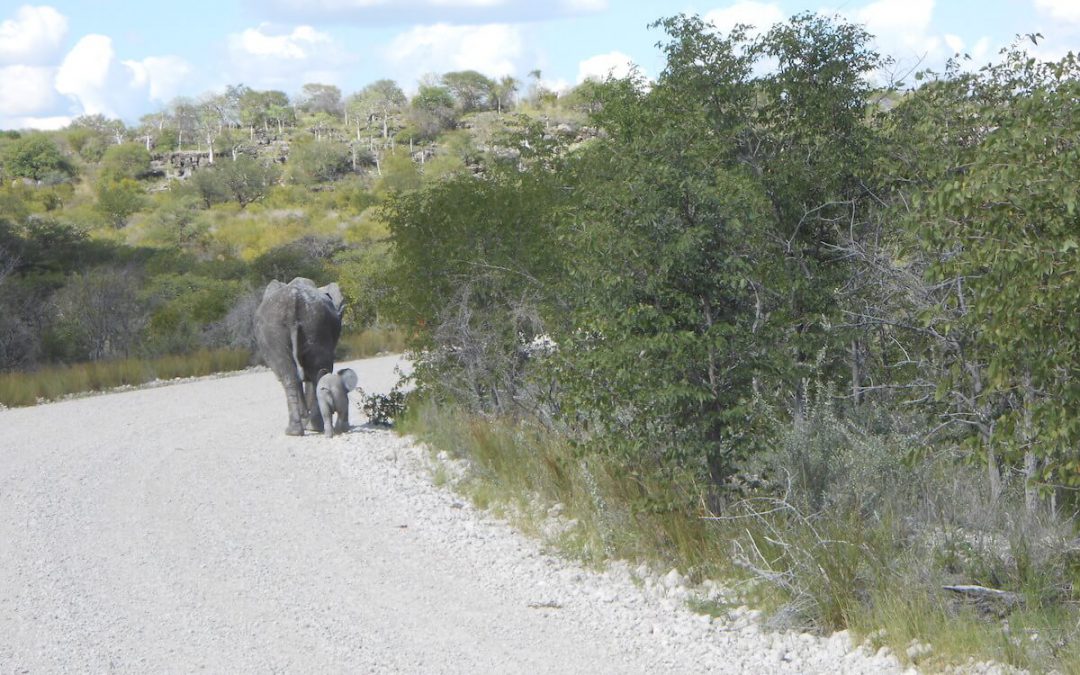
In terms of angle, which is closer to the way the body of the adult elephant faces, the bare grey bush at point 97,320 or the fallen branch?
the bare grey bush

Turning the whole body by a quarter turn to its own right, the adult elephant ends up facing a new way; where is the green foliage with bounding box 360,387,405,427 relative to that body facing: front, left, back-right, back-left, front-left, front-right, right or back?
front-left

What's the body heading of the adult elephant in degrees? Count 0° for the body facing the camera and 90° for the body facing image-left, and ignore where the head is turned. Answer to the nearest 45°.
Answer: approximately 180°

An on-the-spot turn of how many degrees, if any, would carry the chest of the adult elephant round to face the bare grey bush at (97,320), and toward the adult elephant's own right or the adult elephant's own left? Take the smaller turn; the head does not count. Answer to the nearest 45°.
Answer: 0° — it already faces it

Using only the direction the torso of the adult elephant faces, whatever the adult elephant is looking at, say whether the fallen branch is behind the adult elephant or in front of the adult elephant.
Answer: behind
